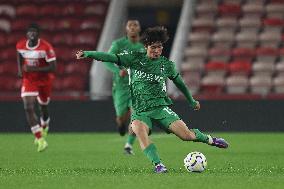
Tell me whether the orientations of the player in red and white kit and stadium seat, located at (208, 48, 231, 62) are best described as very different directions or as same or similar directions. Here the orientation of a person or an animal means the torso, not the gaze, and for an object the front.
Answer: same or similar directions

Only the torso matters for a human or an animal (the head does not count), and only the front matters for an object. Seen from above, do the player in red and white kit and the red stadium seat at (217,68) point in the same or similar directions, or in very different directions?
same or similar directions

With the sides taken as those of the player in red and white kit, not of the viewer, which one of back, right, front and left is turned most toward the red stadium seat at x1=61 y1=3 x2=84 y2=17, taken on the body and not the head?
back

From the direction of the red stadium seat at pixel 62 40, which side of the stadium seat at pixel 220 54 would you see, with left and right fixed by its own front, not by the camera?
right

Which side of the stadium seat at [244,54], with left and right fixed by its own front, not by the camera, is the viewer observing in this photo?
front

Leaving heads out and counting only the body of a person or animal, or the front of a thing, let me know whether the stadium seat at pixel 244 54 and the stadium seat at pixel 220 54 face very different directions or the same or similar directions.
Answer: same or similar directions

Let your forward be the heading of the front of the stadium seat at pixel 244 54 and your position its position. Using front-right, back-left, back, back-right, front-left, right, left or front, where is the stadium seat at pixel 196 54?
right

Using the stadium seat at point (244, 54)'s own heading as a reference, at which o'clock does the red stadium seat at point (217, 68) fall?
The red stadium seat is roughly at 2 o'clock from the stadium seat.

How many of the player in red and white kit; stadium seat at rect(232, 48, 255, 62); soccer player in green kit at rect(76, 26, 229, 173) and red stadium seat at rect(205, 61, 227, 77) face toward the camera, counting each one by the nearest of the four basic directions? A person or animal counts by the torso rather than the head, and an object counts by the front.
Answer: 4

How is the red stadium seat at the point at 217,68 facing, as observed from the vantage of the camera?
facing the viewer

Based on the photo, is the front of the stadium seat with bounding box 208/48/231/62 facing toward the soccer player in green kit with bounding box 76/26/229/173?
yes
